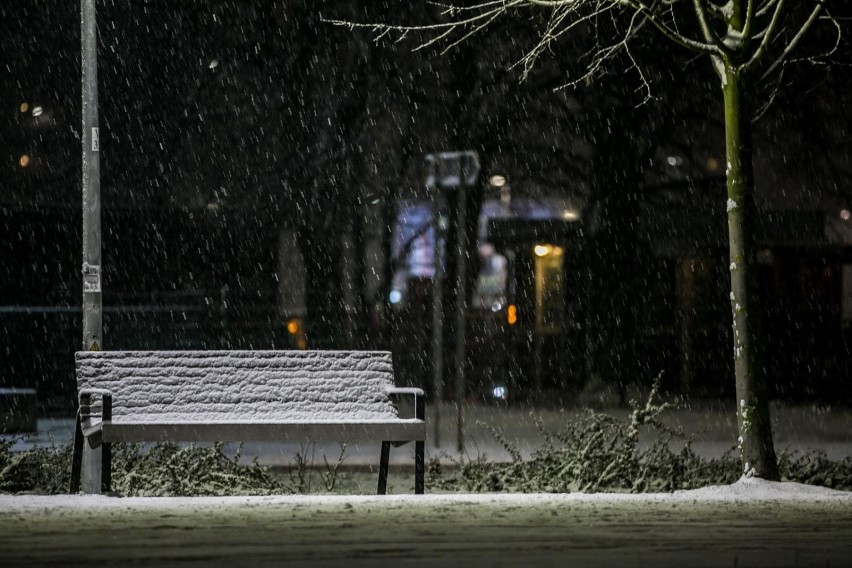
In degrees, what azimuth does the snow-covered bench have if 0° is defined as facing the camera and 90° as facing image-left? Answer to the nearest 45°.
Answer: approximately 0°

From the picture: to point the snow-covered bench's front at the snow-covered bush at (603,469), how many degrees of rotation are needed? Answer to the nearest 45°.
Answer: approximately 90° to its left
